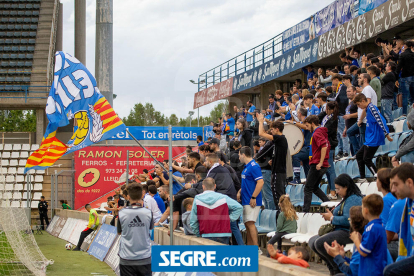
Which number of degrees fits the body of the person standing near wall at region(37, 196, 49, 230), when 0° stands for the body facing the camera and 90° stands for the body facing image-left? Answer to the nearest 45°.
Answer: approximately 0°

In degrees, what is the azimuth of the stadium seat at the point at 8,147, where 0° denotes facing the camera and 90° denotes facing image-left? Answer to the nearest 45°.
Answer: approximately 0°

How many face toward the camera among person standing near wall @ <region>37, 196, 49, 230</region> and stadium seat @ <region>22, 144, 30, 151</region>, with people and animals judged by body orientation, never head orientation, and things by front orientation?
2

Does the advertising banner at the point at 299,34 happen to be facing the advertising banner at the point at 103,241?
yes

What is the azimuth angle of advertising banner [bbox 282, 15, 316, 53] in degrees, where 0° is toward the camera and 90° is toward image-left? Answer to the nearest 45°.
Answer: approximately 45°

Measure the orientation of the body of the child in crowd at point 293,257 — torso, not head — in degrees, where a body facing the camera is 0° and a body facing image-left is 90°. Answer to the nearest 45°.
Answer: approximately 90°

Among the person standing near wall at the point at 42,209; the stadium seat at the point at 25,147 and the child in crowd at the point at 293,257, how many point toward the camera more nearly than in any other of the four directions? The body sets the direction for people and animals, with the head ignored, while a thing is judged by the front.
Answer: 2

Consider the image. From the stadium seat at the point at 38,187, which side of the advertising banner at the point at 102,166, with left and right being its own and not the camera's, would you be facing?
right
